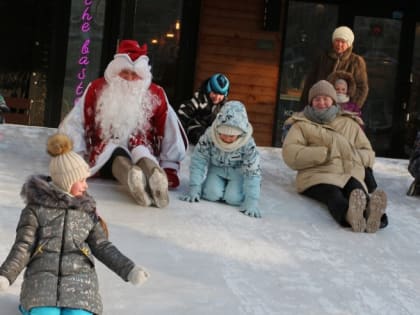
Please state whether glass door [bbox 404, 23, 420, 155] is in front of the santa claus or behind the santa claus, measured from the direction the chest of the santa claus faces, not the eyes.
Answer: behind

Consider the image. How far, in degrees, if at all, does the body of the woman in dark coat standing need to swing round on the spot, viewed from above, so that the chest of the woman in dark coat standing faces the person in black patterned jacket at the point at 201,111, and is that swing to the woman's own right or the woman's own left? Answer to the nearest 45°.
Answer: approximately 90° to the woman's own right

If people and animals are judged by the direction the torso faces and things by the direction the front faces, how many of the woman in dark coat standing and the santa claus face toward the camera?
2

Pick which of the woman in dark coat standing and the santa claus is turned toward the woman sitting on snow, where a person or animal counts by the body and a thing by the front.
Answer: the woman in dark coat standing

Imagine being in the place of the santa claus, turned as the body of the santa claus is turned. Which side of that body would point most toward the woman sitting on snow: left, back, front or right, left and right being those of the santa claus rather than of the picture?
left

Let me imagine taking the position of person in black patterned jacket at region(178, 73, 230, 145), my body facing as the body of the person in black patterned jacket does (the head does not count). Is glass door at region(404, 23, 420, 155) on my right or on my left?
on my left

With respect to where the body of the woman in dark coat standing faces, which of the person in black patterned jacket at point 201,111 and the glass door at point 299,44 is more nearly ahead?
the person in black patterned jacket

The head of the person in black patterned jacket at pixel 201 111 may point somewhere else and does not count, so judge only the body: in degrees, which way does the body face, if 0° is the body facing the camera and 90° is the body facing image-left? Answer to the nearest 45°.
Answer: approximately 315°

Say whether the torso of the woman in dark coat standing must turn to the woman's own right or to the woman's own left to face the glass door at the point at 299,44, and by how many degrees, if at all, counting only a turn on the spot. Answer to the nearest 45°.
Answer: approximately 180°

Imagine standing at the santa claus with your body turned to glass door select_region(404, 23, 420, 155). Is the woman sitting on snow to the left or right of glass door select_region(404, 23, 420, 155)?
right
